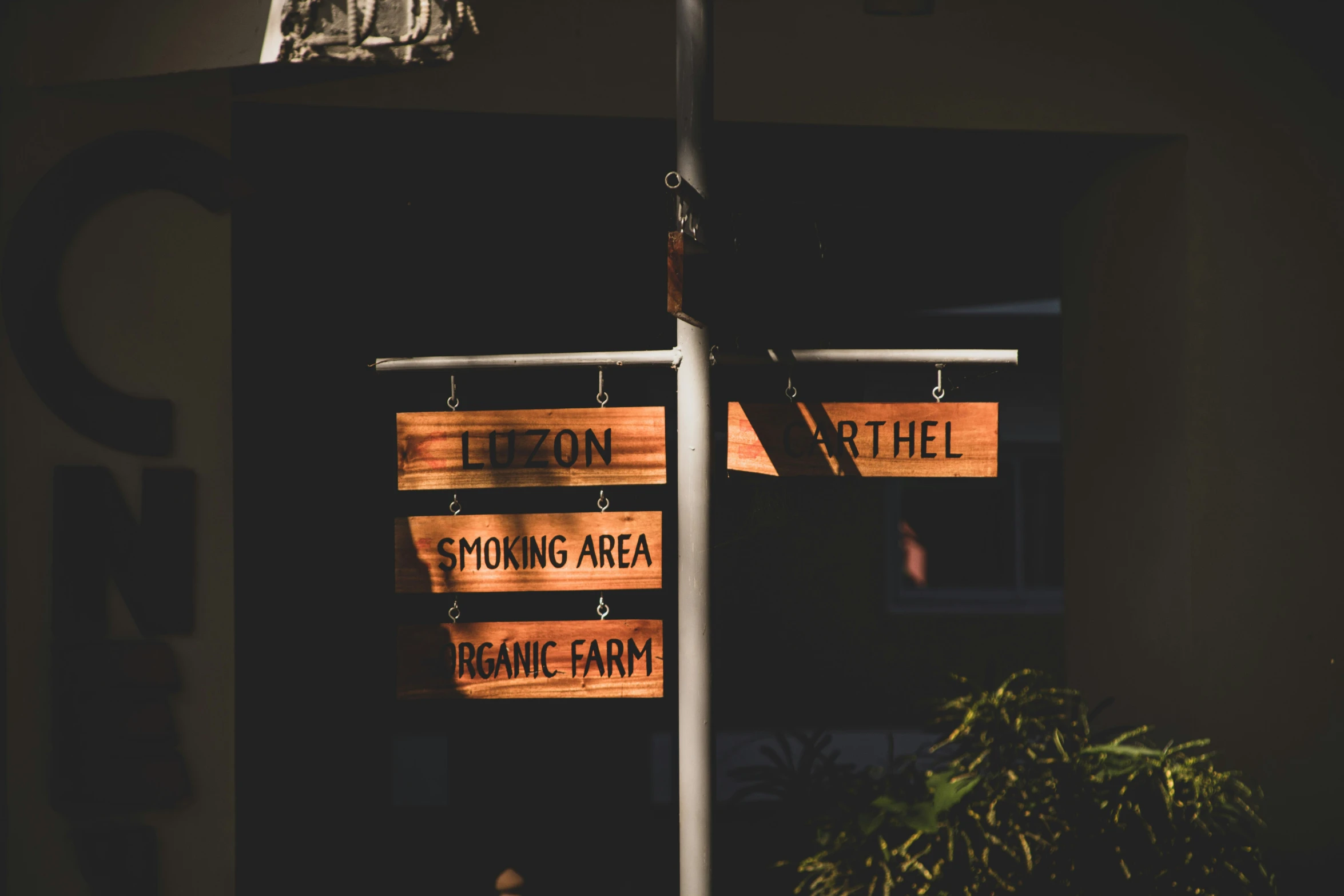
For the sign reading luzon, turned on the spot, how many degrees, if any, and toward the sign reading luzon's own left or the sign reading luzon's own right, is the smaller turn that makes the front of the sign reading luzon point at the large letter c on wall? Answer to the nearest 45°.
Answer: approximately 135° to the sign reading luzon's own right

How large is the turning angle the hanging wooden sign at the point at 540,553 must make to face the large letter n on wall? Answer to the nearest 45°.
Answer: approximately 135° to its right

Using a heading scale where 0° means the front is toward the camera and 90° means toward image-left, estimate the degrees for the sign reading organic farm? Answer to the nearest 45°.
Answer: approximately 0°

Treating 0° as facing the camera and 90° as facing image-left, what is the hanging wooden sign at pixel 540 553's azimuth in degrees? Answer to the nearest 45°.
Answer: approximately 0°

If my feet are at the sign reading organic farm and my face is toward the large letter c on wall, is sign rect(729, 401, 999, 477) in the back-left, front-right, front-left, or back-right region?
back-right
